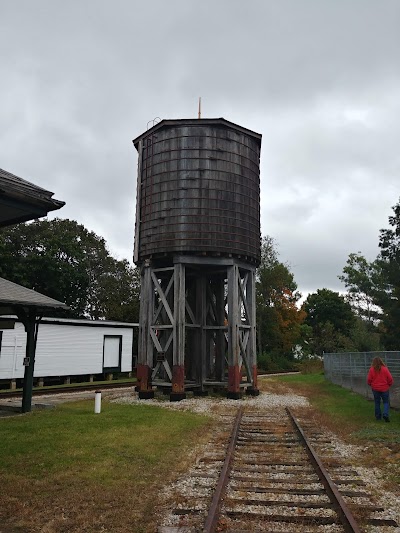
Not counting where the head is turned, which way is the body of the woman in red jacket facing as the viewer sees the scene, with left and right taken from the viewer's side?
facing away from the viewer

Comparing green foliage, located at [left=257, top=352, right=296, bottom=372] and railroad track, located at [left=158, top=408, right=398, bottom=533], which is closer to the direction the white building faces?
the railroad track

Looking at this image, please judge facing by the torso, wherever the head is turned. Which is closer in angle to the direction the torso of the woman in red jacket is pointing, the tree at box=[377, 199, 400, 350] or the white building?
the tree

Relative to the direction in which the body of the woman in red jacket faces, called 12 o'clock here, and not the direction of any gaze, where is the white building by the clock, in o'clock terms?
The white building is roughly at 10 o'clock from the woman in red jacket.

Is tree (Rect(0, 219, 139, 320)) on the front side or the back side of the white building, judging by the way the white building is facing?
on the back side

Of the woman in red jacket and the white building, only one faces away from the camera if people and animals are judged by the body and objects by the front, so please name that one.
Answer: the woman in red jacket

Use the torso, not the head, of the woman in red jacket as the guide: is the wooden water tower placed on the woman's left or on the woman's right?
on the woman's left

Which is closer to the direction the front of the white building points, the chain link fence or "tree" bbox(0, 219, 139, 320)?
the chain link fence

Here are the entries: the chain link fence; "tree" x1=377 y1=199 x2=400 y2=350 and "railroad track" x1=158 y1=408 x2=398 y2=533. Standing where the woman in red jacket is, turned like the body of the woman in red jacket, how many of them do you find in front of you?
2

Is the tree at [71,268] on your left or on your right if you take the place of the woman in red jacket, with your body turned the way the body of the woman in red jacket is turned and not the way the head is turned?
on your left

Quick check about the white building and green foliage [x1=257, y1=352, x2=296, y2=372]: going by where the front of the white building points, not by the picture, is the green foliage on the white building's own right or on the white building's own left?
on the white building's own left

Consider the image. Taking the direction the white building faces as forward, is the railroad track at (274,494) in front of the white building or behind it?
in front

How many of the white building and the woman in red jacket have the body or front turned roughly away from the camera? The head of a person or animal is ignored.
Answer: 1
